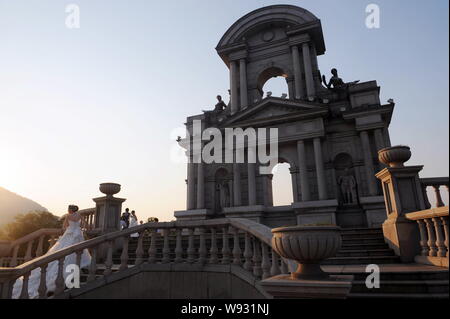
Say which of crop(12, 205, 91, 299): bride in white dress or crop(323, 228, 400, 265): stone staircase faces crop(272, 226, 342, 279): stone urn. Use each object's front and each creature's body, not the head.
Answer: the stone staircase

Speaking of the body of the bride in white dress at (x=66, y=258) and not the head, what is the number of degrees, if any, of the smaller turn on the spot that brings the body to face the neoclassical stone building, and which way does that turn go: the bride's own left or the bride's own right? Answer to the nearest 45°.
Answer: approximately 45° to the bride's own right

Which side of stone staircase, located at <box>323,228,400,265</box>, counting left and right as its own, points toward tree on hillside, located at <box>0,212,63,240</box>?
right

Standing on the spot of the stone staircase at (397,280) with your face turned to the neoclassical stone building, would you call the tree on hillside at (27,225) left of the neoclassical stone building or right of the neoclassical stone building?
left

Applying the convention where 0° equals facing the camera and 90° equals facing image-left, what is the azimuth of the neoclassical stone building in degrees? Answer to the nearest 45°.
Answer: approximately 45°

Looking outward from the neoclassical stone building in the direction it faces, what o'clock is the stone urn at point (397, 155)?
The stone urn is roughly at 10 o'clock from the neoclassical stone building.

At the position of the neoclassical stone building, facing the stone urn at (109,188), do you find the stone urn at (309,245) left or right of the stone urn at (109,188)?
left

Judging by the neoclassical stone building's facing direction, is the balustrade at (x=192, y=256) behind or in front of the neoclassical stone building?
in front
